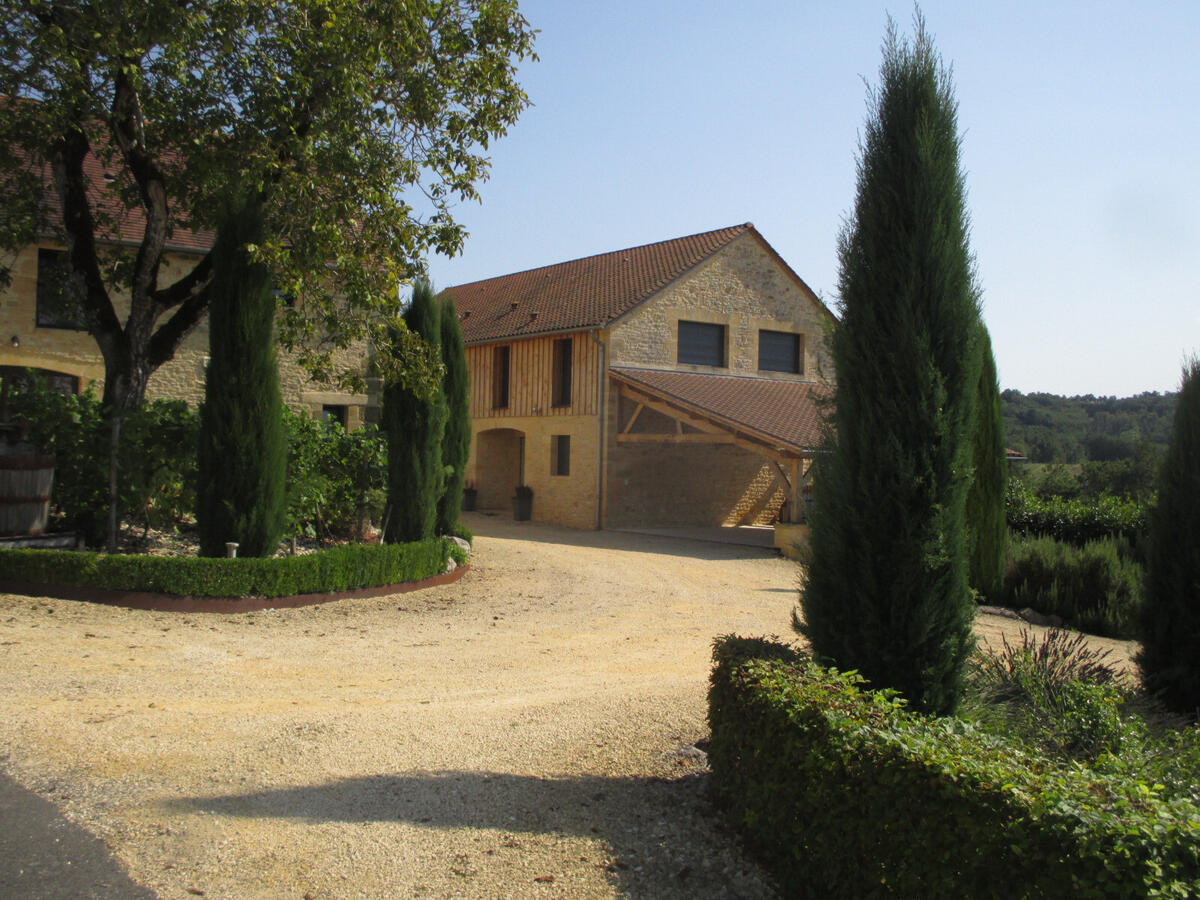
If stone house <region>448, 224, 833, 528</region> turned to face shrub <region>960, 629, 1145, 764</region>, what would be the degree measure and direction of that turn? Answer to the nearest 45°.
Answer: approximately 45° to its left

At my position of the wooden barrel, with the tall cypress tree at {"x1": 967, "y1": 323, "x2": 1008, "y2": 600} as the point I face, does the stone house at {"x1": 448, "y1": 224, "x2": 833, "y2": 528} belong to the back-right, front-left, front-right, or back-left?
front-left

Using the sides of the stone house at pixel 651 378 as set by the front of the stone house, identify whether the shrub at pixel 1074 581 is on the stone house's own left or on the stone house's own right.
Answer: on the stone house's own left

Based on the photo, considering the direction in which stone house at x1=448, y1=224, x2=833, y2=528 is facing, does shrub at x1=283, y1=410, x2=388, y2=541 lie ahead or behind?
ahead

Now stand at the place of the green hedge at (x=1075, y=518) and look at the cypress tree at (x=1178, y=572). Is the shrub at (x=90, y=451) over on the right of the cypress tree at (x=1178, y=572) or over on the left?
right

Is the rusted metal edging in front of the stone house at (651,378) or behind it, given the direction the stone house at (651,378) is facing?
in front

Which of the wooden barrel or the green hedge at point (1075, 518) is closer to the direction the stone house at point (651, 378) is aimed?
the wooden barrel

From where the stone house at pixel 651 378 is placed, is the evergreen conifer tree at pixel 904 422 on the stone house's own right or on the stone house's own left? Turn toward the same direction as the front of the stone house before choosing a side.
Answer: on the stone house's own left

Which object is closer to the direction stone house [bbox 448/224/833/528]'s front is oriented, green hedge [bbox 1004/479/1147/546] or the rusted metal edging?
the rusted metal edging

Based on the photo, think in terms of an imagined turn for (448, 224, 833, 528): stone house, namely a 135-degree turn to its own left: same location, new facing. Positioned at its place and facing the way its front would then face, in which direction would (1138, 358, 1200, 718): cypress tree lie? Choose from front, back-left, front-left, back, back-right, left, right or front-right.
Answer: right
